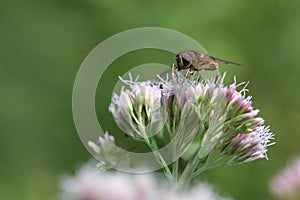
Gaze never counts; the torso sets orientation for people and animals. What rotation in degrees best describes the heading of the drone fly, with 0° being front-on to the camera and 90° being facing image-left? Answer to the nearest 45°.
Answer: approximately 90°
